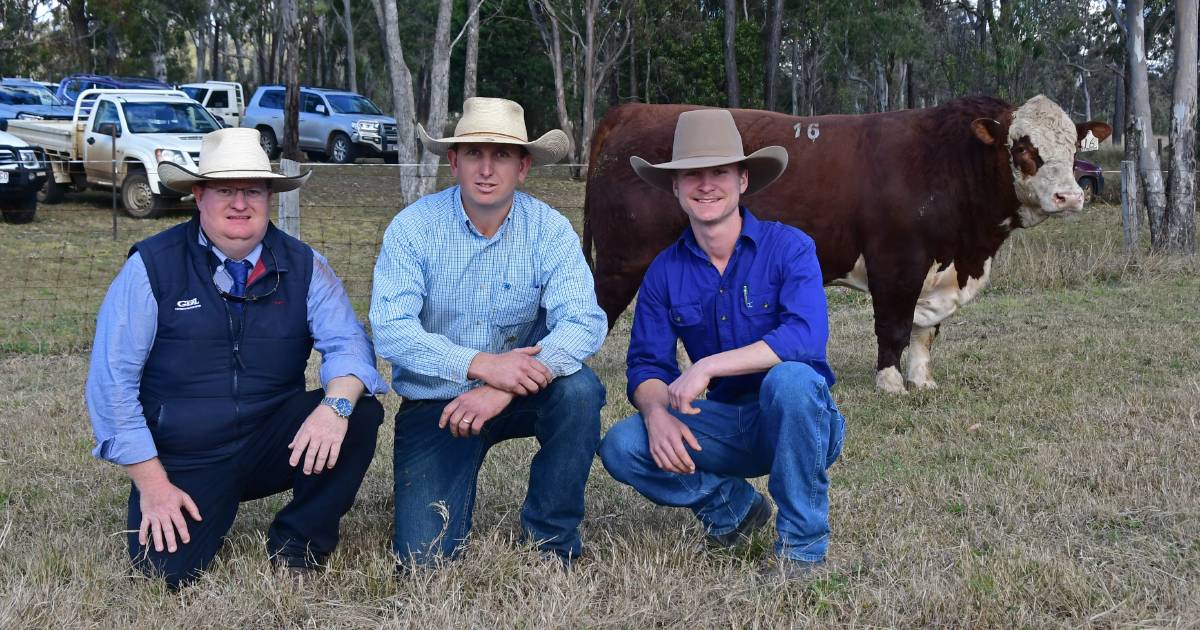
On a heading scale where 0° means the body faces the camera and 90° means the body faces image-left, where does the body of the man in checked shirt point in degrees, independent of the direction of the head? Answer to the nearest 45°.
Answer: approximately 0°

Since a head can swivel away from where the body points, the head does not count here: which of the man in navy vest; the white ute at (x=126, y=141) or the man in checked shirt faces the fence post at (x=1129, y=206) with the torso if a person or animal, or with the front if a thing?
the white ute

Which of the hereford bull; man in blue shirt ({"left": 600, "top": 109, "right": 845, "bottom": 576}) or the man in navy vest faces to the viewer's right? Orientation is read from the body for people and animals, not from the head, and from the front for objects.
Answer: the hereford bull

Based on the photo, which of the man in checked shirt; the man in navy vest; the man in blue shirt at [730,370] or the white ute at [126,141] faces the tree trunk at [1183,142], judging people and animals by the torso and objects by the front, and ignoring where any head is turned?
the white ute

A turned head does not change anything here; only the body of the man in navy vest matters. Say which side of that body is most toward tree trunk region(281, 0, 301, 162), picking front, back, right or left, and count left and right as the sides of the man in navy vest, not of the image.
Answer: back

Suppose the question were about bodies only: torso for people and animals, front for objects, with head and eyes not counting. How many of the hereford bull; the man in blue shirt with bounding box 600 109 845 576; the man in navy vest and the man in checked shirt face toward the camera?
3

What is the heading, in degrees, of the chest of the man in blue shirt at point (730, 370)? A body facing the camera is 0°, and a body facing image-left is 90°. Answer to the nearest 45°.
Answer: approximately 0°
